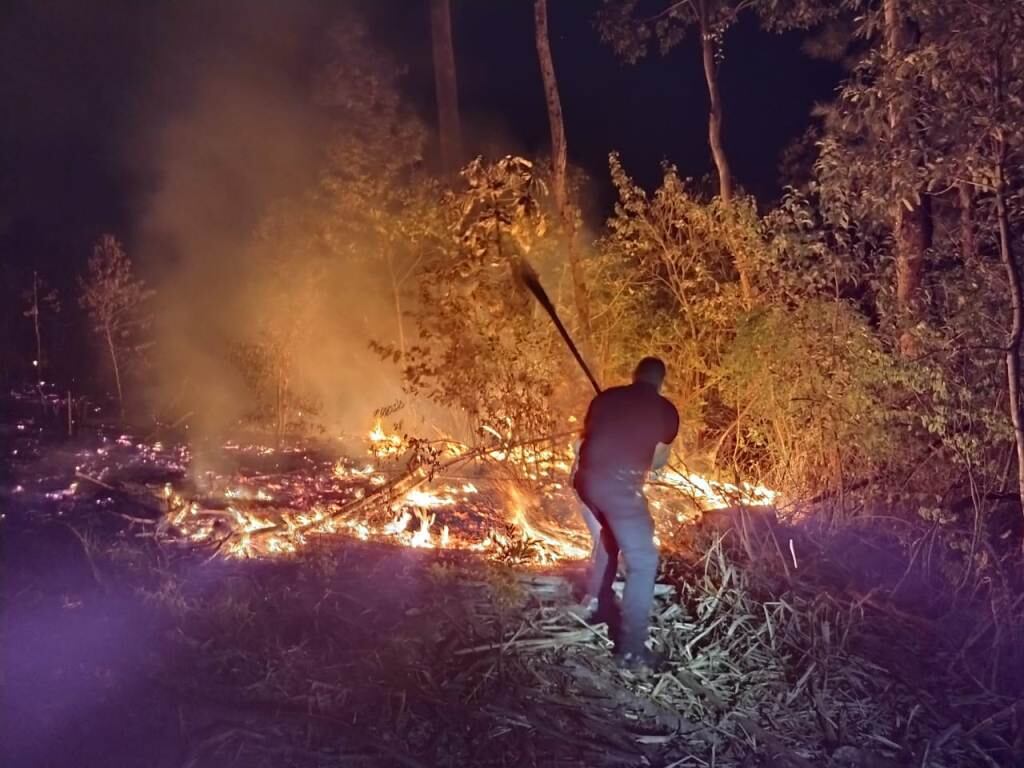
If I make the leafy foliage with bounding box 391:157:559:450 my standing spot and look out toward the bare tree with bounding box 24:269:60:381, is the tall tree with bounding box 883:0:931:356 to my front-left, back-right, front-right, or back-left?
back-right

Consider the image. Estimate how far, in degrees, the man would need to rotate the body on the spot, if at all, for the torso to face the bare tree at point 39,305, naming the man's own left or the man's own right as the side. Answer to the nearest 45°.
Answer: approximately 90° to the man's own left

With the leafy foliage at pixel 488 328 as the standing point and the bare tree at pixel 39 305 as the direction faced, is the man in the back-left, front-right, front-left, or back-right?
back-left

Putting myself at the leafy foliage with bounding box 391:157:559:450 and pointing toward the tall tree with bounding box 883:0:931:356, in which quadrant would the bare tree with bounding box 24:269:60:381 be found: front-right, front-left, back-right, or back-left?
back-left

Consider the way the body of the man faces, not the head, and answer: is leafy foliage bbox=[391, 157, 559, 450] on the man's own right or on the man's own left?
on the man's own left

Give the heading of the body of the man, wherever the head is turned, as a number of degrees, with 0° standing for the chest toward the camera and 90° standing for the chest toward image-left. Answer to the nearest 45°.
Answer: approximately 225°
